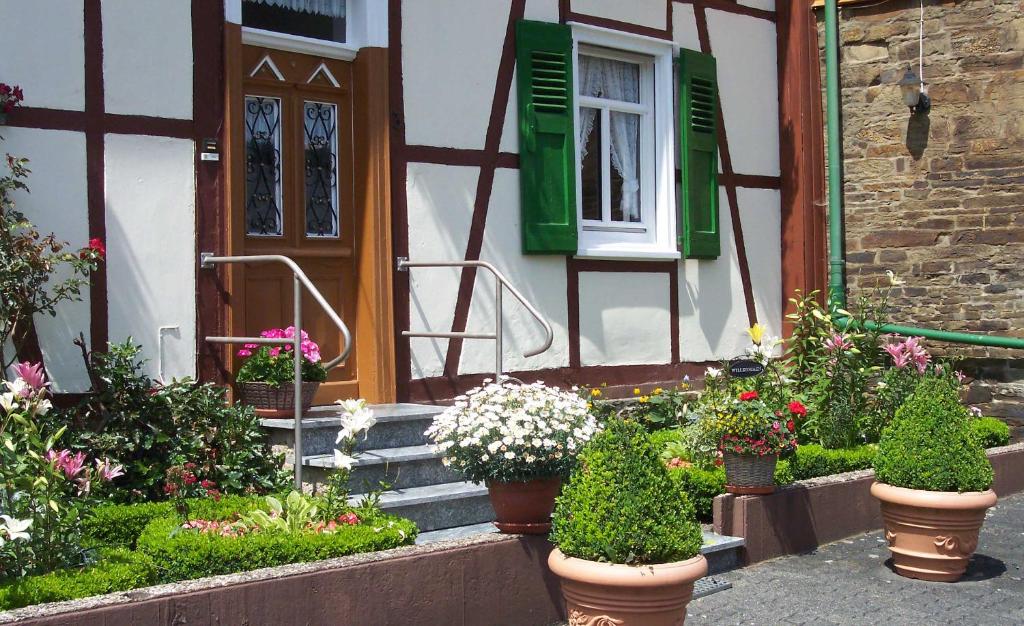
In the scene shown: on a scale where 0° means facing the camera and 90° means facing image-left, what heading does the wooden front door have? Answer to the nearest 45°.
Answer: approximately 315°

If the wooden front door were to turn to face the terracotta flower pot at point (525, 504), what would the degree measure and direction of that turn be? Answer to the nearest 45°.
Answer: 0° — it already faces it

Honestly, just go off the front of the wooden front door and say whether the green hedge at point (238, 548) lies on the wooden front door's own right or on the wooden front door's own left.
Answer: on the wooden front door's own right

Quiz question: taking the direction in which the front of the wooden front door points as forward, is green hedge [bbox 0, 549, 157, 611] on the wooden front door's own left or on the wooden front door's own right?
on the wooden front door's own right

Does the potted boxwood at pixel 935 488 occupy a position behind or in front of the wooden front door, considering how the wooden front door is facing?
in front
